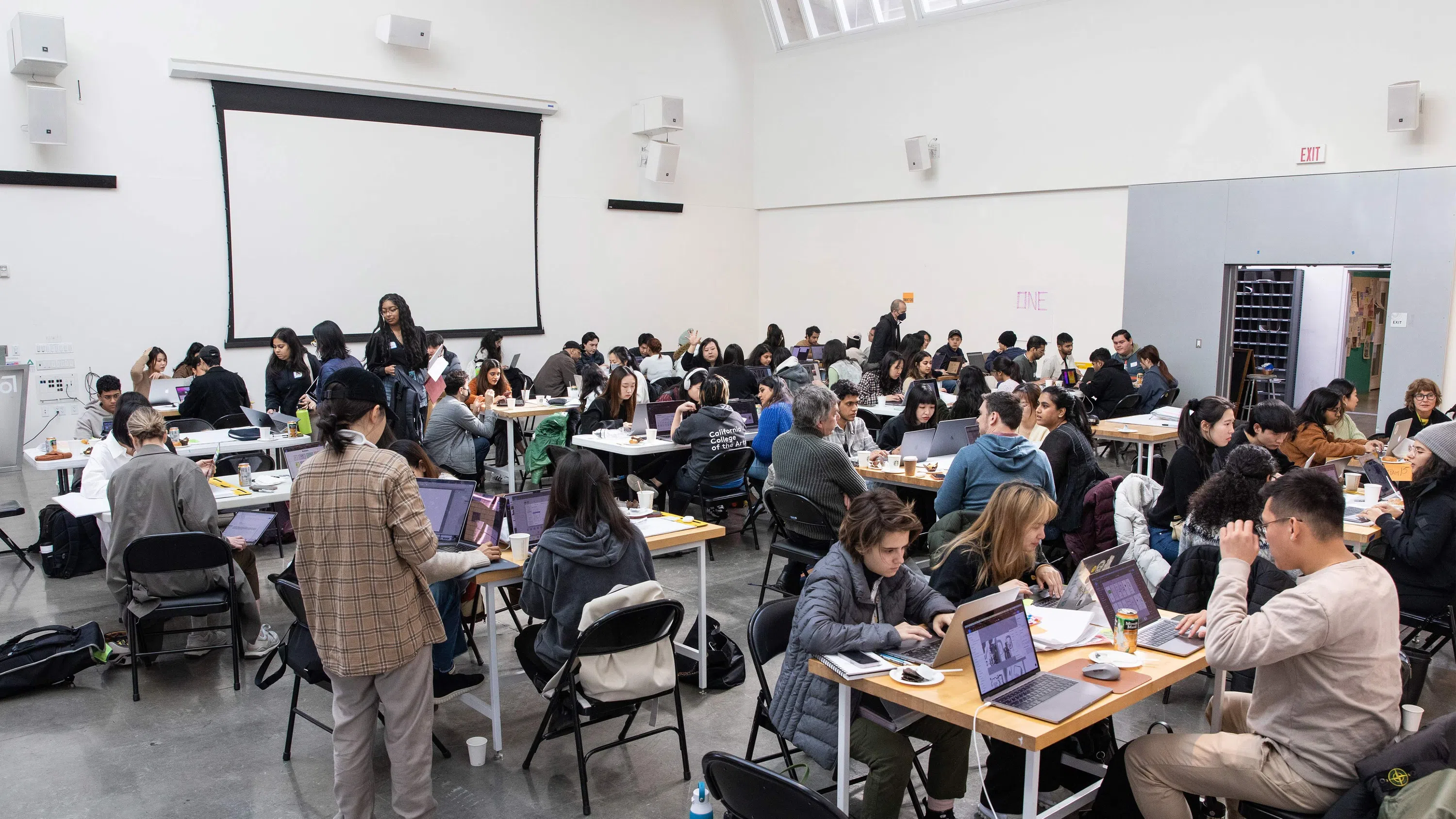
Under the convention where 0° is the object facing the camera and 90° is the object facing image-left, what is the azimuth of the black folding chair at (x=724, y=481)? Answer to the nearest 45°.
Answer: approximately 135°

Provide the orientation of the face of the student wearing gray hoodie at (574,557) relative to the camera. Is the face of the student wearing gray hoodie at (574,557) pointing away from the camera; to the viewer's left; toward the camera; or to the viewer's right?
away from the camera

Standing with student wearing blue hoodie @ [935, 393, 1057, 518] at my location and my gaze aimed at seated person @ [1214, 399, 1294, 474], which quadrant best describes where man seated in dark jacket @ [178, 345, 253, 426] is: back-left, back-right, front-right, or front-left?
back-left

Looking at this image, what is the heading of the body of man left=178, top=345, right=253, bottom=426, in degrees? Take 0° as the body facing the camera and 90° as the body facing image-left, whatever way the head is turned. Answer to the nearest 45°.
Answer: approximately 180°

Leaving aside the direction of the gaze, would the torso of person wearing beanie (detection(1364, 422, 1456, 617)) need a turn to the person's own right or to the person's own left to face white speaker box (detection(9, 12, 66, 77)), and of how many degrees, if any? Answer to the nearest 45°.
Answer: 0° — they already face it

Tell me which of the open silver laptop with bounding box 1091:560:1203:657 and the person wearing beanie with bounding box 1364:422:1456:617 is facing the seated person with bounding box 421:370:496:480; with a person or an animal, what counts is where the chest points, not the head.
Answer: the person wearing beanie

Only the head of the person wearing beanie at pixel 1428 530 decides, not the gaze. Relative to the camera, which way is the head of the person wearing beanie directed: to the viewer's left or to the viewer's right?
to the viewer's left

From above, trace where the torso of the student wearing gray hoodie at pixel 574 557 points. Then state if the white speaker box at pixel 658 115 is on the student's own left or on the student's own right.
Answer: on the student's own right

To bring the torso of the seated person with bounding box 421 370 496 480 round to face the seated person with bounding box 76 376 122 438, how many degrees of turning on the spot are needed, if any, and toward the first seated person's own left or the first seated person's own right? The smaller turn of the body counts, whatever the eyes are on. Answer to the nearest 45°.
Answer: approximately 135° to the first seated person's own left
